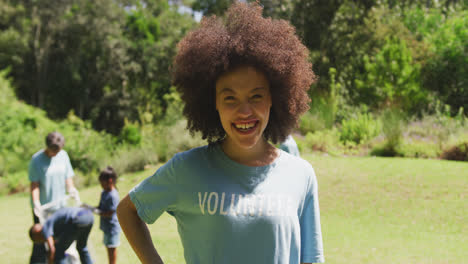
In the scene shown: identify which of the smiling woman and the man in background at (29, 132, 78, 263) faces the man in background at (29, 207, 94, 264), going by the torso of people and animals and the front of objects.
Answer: the man in background at (29, 132, 78, 263)

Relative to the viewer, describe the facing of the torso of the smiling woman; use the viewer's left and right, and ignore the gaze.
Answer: facing the viewer

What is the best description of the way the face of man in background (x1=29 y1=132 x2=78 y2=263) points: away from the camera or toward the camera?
toward the camera

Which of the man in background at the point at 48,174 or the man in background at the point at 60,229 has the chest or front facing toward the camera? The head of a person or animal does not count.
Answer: the man in background at the point at 48,174

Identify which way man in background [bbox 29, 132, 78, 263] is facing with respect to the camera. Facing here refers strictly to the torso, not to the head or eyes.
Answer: toward the camera

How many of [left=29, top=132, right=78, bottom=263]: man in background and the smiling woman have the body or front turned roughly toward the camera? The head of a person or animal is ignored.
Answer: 2

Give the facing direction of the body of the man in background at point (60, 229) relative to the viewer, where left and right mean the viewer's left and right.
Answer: facing to the left of the viewer

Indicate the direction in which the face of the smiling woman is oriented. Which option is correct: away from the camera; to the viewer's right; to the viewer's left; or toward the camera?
toward the camera

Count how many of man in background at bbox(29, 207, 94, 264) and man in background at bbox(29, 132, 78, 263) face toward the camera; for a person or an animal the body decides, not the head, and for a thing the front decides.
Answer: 1

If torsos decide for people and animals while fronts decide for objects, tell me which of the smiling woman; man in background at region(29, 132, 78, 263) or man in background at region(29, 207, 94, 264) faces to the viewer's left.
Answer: man in background at region(29, 207, 94, 264)

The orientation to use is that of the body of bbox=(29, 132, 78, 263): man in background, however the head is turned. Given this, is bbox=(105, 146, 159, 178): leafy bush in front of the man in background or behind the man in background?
behind

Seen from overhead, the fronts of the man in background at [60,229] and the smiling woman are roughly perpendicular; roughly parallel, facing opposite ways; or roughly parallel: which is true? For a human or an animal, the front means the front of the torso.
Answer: roughly perpendicular

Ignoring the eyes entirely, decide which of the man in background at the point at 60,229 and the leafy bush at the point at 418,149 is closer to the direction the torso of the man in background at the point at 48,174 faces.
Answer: the man in background

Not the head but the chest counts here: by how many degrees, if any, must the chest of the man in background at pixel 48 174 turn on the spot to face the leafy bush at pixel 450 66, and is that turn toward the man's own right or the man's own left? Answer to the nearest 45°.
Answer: approximately 135° to the man's own left
